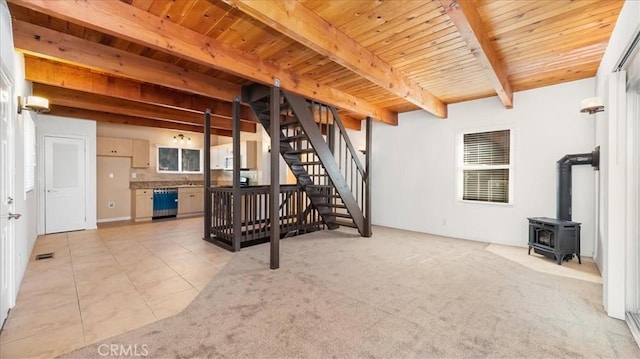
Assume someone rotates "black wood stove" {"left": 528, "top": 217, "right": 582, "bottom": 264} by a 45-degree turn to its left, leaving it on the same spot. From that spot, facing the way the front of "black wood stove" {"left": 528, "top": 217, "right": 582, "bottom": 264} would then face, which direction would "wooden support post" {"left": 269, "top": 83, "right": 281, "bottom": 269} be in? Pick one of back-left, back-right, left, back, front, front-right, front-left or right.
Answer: front-right

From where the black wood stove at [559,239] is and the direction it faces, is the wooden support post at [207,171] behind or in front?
in front

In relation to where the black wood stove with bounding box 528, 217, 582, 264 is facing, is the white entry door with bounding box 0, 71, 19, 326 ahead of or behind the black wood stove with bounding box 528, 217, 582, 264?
ahead

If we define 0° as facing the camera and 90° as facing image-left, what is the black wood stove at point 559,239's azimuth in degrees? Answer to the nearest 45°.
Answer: approximately 45°

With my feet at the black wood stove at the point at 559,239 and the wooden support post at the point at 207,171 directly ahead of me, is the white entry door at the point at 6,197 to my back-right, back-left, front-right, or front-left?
front-left

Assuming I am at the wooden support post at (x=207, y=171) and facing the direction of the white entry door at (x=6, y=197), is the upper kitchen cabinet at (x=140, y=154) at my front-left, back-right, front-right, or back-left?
back-right
